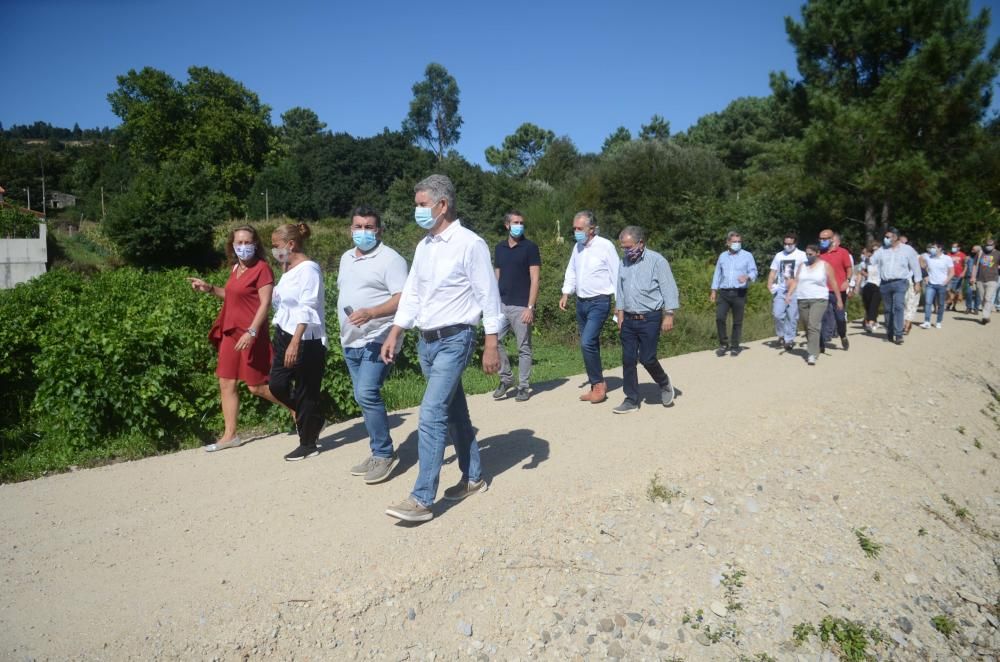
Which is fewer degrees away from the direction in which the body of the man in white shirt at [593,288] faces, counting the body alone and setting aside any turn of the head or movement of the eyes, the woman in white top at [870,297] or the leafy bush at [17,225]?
the leafy bush

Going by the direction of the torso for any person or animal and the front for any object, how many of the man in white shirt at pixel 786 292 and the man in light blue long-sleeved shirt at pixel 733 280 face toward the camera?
2

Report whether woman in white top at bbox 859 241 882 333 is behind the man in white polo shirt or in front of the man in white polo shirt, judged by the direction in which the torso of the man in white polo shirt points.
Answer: behind

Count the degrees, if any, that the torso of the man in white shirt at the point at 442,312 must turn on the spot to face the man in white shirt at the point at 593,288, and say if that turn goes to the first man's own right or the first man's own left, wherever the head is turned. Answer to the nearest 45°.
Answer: approximately 180°

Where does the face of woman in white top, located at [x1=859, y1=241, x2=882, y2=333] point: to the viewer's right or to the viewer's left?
to the viewer's left

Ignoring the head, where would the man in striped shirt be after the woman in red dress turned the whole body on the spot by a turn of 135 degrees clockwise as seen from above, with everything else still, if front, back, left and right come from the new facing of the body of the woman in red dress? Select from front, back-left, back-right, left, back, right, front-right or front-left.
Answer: right

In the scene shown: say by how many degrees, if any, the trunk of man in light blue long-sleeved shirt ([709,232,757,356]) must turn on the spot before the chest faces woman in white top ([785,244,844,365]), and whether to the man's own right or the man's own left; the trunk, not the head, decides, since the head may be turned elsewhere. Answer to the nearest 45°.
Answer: approximately 90° to the man's own left

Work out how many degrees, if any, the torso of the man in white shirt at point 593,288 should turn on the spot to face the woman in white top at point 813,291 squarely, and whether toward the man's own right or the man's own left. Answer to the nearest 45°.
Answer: approximately 180°

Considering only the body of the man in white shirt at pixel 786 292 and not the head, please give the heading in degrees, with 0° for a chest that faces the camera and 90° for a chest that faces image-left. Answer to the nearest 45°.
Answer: approximately 0°

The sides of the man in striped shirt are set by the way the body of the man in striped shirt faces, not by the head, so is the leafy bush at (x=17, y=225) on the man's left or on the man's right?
on the man's right

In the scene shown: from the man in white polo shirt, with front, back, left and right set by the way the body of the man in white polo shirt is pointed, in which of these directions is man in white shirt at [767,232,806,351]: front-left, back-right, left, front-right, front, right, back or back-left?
back

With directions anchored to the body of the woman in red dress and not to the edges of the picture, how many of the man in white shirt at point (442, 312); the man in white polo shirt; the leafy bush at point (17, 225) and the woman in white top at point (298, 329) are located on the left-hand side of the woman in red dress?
3
